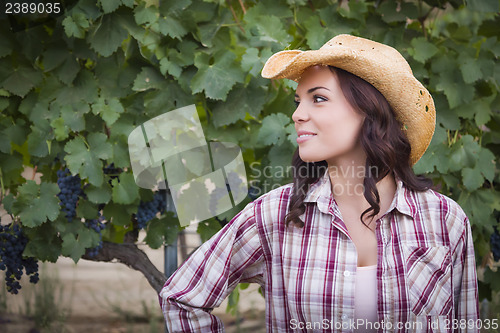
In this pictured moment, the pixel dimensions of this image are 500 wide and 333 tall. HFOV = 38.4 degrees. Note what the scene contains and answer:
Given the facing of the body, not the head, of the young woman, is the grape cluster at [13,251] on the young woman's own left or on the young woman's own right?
on the young woman's own right

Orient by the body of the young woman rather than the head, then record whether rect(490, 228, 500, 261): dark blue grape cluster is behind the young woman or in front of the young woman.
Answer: behind

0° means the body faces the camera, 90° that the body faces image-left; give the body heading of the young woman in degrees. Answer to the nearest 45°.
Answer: approximately 0°
